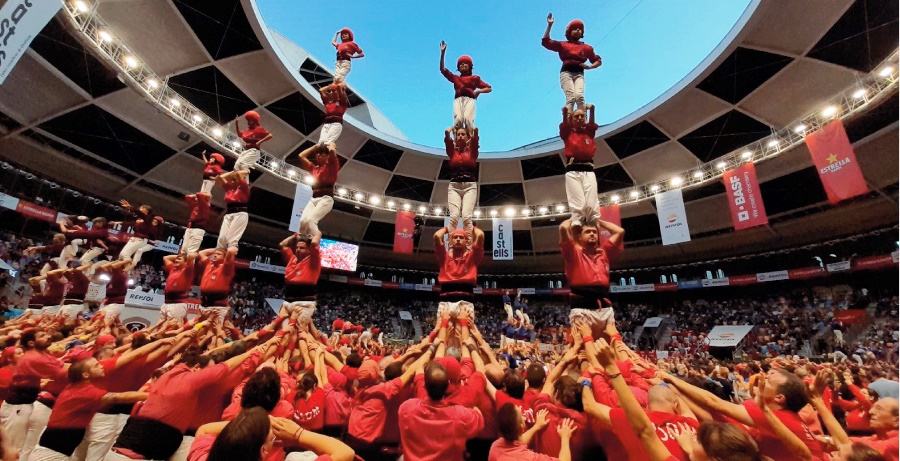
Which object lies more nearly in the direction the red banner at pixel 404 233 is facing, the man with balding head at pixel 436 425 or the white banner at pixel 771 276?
the man with balding head

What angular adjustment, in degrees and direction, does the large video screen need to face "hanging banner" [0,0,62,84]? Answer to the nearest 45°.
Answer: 0° — it already faces it

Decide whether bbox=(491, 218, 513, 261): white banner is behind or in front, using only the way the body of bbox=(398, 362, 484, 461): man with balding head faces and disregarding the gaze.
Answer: in front

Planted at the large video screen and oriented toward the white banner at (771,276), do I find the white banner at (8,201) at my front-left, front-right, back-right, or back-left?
back-right

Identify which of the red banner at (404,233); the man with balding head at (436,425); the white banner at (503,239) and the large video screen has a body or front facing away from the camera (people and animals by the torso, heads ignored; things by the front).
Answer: the man with balding head

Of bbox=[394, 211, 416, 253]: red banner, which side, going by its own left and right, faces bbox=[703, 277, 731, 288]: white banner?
left

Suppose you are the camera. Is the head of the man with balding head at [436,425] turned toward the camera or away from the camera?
away from the camera

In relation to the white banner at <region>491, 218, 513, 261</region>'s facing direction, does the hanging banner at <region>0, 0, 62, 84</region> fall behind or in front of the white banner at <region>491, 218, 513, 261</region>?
in front

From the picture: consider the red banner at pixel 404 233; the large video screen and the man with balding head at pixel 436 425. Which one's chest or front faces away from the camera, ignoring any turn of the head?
the man with balding head

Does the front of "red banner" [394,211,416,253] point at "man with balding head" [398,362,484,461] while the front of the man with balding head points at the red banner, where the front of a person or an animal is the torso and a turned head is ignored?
yes

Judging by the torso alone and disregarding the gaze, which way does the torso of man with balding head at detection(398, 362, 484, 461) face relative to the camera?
away from the camera
